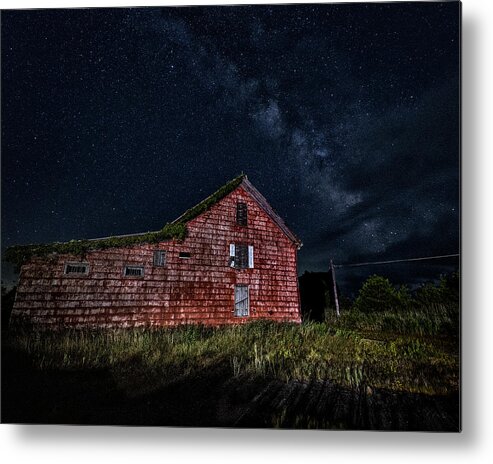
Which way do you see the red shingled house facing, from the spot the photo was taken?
facing the viewer
